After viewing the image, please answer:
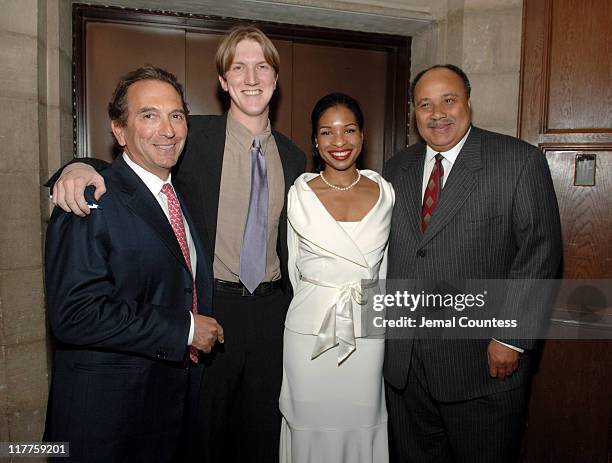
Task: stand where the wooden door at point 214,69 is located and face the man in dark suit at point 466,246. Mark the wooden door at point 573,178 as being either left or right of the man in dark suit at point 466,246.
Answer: left

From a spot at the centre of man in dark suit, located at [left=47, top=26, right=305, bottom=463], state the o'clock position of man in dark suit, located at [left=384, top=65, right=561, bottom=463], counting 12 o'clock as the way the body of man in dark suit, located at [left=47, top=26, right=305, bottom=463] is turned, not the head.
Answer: man in dark suit, located at [left=384, top=65, right=561, bottom=463] is roughly at 10 o'clock from man in dark suit, located at [left=47, top=26, right=305, bottom=463].

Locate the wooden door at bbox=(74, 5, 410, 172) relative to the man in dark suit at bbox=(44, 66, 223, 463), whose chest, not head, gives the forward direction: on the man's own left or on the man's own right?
on the man's own left

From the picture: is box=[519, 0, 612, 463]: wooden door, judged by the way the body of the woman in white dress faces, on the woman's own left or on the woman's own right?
on the woman's own left

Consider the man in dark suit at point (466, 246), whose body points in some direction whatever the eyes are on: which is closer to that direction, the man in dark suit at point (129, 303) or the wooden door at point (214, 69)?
the man in dark suit

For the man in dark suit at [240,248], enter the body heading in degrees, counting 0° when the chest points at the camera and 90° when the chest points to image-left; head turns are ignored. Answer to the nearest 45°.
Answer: approximately 0°

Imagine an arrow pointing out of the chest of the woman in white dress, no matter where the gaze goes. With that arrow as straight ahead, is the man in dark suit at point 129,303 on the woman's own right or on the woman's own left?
on the woman's own right
